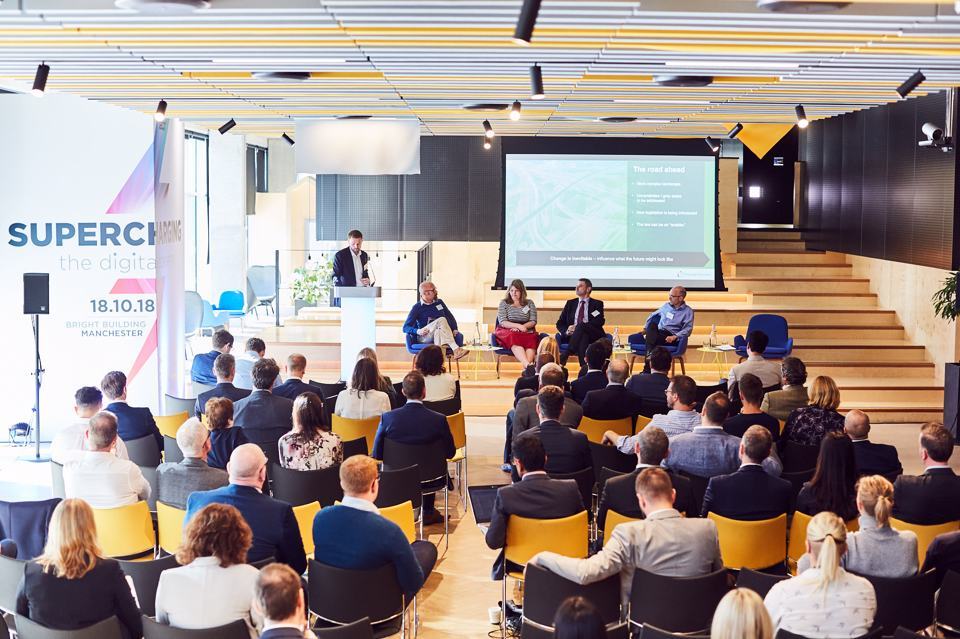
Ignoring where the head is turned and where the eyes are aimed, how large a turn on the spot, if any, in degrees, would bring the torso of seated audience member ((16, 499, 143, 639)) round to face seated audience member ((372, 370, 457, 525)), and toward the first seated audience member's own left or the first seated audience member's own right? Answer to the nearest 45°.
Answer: approximately 45° to the first seated audience member's own right

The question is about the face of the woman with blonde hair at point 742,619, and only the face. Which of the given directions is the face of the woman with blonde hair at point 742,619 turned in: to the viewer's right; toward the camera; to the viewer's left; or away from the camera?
away from the camera

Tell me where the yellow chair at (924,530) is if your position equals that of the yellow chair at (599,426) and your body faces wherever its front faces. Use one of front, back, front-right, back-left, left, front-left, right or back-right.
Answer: back-right

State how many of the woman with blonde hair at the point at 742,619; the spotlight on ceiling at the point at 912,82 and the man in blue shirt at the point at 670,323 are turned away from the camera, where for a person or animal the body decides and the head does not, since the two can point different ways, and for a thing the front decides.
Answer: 1

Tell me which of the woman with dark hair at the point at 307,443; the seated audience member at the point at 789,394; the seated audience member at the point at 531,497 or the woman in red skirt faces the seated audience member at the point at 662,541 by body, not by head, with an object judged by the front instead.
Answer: the woman in red skirt

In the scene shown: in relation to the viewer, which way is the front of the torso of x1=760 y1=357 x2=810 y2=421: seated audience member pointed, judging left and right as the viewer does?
facing away from the viewer and to the left of the viewer

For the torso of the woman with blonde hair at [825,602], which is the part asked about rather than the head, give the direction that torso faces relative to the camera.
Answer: away from the camera

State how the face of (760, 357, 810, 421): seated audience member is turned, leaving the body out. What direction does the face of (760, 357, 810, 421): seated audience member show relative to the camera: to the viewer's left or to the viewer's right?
to the viewer's left

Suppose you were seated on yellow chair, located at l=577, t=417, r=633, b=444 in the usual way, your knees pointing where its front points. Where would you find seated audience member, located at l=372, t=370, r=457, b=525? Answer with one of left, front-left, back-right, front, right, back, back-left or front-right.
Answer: back-left

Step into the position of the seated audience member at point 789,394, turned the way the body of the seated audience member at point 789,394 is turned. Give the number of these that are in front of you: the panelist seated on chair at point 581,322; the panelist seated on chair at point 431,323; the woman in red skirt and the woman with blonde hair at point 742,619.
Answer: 3

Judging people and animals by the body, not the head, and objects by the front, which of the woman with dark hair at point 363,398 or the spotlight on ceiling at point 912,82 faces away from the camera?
the woman with dark hair

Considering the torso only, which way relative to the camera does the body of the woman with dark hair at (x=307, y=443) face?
away from the camera

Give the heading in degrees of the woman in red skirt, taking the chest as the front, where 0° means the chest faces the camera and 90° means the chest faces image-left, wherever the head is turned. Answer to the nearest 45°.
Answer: approximately 0°

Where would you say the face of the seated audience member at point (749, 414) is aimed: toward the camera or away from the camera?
away from the camera

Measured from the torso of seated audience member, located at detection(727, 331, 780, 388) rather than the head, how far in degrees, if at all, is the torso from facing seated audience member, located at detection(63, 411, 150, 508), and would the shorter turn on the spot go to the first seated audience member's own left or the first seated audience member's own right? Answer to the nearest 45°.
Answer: approximately 135° to the first seated audience member's own left

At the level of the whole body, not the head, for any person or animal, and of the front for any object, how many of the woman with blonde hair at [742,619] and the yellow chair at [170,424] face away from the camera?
2

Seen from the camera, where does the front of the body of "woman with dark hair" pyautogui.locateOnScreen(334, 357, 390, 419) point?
away from the camera
